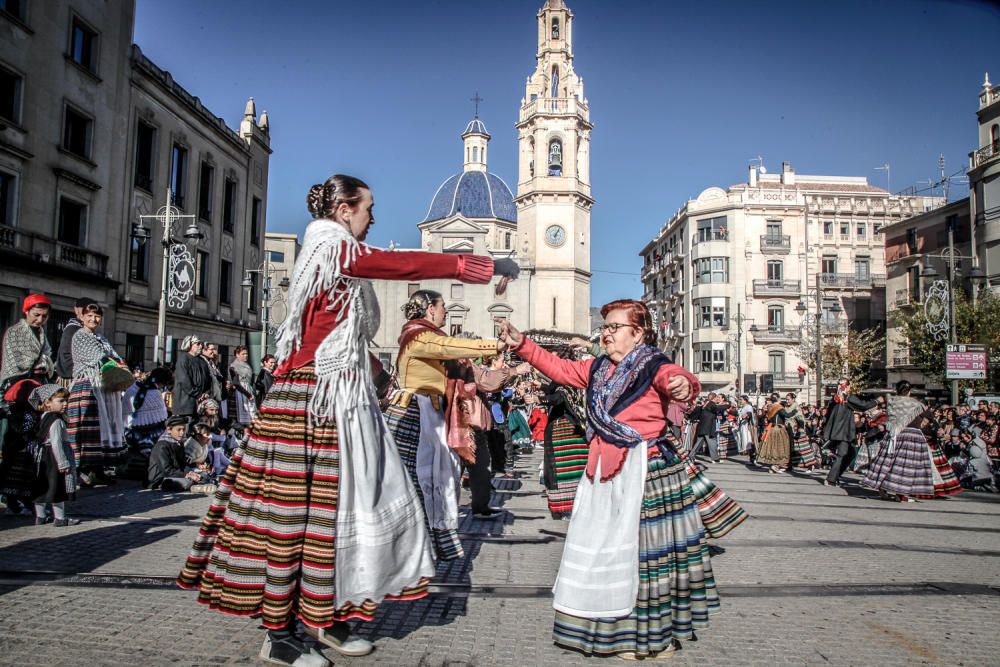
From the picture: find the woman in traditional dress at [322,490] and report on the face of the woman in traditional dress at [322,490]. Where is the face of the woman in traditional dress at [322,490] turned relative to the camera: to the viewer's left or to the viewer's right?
to the viewer's right

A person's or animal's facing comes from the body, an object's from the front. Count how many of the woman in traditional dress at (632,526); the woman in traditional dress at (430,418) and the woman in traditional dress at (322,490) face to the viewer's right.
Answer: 2

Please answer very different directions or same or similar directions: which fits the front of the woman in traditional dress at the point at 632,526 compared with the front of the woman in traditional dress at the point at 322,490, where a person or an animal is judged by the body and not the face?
very different directions

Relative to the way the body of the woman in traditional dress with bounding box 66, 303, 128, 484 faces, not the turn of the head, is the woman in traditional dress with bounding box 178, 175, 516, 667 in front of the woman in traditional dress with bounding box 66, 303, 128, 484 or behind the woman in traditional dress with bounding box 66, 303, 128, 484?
in front

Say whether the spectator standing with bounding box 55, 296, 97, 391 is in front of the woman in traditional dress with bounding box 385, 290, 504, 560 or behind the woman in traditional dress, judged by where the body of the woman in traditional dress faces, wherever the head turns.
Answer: behind

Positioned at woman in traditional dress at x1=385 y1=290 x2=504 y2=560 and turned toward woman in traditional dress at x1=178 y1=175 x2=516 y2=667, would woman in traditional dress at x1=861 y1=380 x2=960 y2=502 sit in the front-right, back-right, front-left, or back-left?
back-left

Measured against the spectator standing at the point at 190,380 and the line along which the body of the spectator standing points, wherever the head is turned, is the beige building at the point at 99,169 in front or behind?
behind

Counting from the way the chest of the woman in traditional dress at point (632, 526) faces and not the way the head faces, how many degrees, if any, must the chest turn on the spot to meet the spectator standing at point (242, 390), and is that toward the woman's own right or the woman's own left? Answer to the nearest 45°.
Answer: approximately 90° to the woman's own right

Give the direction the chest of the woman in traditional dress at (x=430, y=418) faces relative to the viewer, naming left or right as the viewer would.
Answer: facing to the right of the viewer

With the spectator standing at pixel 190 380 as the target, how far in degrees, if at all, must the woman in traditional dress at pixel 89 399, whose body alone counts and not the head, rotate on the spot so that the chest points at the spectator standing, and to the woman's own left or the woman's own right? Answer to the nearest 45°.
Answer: approximately 90° to the woman's own left

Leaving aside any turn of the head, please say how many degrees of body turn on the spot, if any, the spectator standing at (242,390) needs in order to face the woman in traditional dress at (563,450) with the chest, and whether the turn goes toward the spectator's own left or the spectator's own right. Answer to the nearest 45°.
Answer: approximately 45° to the spectator's own right

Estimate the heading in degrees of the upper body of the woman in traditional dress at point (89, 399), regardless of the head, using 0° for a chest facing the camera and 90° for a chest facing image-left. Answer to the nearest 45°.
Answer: approximately 315°

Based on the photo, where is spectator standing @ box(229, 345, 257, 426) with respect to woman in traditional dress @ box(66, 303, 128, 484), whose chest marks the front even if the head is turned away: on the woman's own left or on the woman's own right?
on the woman's own left

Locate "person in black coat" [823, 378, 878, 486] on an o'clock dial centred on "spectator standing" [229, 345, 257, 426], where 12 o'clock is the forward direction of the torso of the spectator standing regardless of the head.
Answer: The person in black coat is roughly at 11 o'clock from the spectator standing.

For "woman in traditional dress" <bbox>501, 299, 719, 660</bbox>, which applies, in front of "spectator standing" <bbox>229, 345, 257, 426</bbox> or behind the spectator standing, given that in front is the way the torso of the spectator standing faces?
in front

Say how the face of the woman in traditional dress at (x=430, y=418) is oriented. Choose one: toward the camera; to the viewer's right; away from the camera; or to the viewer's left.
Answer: to the viewer's right

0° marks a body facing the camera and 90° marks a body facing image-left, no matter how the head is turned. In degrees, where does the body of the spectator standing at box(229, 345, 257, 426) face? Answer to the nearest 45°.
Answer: approximately 315°

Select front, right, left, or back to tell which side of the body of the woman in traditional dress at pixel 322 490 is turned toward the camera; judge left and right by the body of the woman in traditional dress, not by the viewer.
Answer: right
